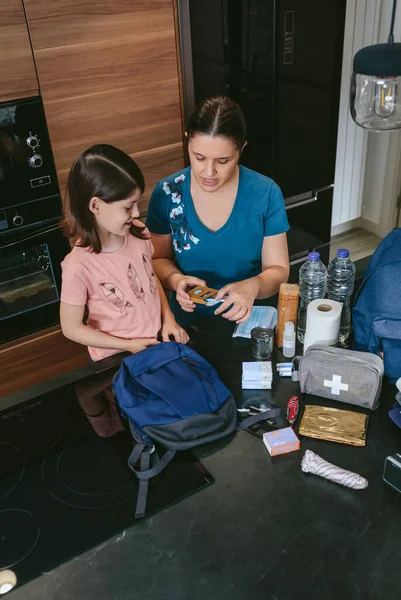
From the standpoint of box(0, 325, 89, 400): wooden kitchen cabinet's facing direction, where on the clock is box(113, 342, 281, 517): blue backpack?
The blue backpack is roughly at 1 o'clock from the wooden kitchen cabinet.

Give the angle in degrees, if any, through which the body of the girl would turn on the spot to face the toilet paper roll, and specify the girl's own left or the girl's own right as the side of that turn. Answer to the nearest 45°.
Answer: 0° — they already face it

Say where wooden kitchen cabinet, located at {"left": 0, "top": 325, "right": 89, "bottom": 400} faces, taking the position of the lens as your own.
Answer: facing the viewer and to the right of the viewer

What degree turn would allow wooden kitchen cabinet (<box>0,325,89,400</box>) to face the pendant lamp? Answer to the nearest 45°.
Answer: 0° — it already faces it

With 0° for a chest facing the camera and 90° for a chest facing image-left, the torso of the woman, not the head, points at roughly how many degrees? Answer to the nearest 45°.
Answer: approximately 0°

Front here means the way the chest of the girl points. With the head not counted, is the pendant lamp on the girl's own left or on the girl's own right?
on the girl's own left

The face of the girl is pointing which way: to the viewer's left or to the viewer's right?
to the viewer's right

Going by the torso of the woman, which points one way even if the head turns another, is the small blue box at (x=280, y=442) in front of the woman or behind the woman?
in front

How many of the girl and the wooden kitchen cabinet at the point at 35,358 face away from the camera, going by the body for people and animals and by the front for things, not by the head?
0

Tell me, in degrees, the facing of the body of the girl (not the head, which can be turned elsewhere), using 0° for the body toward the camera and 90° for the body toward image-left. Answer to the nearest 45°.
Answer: approximately 315°
